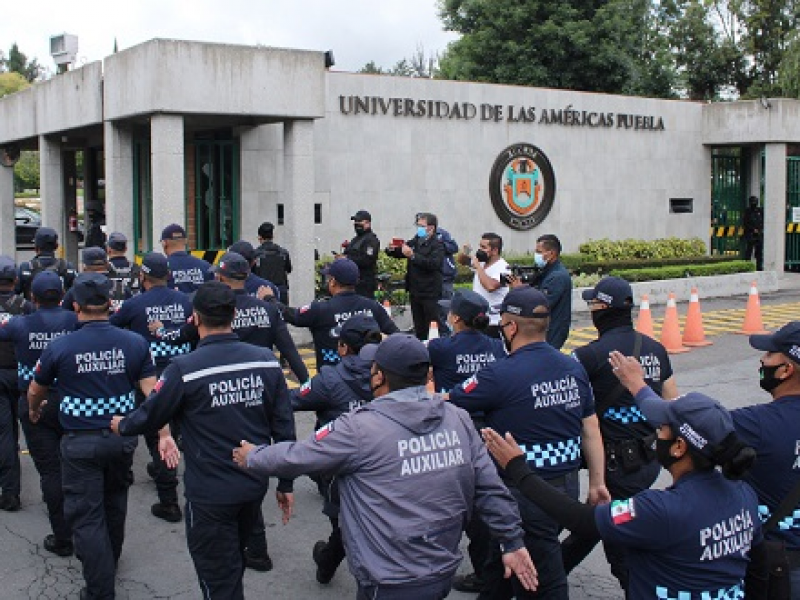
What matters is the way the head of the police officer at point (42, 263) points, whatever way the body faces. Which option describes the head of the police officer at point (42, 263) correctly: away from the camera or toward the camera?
away from the camera

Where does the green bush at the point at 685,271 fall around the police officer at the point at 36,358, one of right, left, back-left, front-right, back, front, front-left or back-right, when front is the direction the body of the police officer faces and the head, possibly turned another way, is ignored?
front-right

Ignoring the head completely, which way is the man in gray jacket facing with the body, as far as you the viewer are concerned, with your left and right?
facing away from the viewer and to the left of the viewer

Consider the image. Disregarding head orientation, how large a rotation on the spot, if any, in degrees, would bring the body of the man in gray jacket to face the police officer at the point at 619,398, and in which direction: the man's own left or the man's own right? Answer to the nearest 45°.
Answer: approximately 90° to the man's own right

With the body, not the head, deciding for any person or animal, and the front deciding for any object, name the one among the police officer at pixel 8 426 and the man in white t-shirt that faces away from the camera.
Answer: the police officer

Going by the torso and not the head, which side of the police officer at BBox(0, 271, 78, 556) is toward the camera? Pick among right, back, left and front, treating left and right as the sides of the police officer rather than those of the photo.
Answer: back

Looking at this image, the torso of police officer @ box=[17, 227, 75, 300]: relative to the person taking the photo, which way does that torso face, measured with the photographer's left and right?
facing away from the viewer

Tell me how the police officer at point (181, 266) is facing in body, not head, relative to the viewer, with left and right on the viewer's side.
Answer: facing away from the viewer and to the left of the viewer

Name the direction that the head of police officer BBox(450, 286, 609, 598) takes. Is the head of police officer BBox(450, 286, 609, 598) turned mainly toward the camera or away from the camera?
away from the camera

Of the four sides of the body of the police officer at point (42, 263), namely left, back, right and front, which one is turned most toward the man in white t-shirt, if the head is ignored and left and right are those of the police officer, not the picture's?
right

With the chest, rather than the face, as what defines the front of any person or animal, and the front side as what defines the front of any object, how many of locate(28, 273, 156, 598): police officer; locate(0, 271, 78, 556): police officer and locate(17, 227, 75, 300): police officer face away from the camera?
3

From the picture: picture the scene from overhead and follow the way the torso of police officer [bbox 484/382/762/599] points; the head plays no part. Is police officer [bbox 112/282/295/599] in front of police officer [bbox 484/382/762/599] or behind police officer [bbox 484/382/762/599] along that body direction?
in front

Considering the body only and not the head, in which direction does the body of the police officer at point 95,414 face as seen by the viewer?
away from the camera

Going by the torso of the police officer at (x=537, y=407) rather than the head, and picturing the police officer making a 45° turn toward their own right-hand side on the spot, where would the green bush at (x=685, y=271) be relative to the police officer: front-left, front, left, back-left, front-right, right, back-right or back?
front

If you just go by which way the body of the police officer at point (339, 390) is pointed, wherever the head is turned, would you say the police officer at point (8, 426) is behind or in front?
in front

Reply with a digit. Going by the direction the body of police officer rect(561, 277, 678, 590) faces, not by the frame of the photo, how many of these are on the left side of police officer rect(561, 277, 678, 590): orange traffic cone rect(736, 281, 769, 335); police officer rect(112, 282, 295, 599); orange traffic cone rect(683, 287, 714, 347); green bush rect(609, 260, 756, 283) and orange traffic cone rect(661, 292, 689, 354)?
1
